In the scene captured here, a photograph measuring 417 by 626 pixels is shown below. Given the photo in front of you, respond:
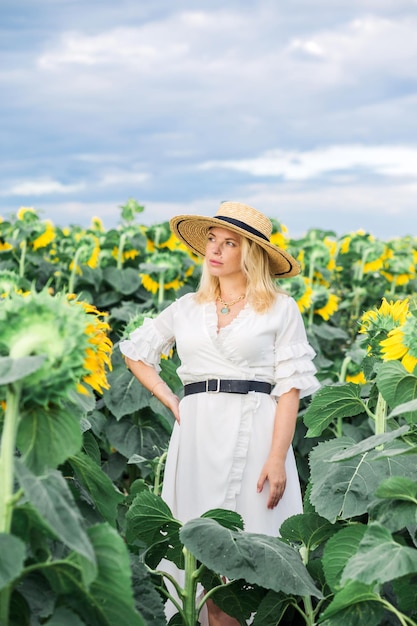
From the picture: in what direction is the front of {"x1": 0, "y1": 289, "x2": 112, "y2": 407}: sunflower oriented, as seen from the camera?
facing away from the viewer and to the right of the viewer

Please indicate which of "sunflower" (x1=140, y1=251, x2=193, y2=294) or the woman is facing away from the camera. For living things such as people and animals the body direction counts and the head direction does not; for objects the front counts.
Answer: the sunflower

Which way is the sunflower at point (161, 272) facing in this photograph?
away from the camera

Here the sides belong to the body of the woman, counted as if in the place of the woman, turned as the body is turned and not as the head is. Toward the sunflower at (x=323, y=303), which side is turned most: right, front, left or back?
back

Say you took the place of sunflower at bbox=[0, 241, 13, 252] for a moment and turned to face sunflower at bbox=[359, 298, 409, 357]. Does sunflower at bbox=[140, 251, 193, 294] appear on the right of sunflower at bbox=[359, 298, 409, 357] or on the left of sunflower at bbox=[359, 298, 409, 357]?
left

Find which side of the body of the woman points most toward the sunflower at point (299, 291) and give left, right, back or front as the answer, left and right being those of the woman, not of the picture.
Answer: back

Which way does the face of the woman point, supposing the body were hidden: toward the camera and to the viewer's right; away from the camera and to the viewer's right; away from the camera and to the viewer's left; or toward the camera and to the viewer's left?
toward the camera and to the viewer's left

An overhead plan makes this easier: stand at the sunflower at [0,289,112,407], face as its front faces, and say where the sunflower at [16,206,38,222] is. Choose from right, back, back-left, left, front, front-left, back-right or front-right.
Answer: front-left

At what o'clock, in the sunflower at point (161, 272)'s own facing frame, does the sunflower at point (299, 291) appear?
the sunflower at point (299, 291) is roughly at 3 o'clock from the sunflower at point (161, 272).

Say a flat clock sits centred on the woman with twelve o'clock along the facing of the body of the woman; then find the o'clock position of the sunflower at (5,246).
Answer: The sunflower is roughly at 5 o'clock from the woman.

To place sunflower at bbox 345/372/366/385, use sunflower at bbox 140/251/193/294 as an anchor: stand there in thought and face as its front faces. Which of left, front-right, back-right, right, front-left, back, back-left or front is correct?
back-right

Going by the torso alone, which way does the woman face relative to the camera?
toward the camera

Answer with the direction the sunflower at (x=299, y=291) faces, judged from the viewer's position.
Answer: facing away from the viewer and to the right of the viewer
